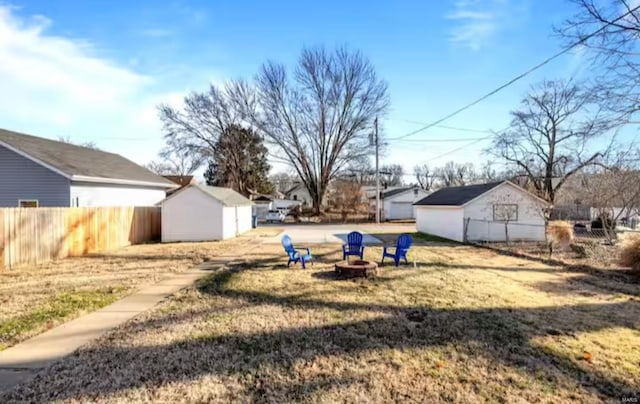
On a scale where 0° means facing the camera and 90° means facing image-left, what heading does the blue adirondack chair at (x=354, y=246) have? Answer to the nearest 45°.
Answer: approximately 0°

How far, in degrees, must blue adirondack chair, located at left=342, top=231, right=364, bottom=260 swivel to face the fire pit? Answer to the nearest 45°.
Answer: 0° — it already faces it

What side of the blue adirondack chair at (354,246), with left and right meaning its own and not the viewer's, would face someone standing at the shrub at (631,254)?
left

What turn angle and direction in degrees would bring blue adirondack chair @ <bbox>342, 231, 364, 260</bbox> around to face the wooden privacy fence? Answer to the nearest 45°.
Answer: approximately 90° to its right

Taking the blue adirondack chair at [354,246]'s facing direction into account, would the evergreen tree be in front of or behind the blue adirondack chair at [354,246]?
behind

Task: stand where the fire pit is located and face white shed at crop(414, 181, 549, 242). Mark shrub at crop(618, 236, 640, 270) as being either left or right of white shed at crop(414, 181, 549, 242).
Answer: right

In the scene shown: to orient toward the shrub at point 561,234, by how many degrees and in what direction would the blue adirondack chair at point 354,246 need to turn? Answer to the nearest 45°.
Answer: approximately 135° to its left

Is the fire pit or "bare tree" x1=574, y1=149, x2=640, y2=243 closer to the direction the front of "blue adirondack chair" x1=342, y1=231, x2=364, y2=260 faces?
the fire pit

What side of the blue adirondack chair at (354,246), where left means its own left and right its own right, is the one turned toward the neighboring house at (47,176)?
right

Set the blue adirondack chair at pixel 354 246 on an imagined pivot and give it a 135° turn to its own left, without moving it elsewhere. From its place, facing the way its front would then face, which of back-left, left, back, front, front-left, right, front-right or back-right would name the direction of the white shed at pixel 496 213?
front

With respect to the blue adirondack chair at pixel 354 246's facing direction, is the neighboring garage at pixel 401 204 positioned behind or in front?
behind
